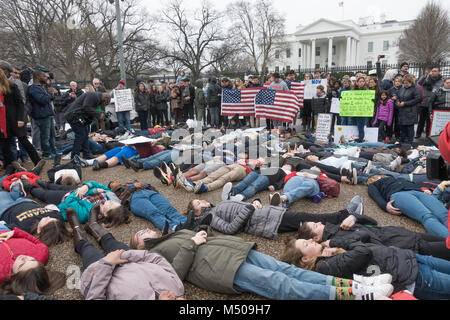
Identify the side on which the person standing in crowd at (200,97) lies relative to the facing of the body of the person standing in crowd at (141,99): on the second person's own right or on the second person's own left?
on the second person's own left

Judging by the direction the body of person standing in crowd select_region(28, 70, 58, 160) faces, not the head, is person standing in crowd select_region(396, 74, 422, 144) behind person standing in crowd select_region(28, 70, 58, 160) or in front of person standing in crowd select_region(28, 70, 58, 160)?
in front

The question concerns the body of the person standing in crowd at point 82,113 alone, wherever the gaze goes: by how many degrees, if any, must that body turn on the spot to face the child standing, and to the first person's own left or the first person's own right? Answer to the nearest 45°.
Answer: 0° — they already face them

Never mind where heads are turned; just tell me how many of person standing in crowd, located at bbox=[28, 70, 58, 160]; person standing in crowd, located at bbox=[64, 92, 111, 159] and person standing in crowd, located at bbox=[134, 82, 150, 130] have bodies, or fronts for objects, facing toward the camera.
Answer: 1

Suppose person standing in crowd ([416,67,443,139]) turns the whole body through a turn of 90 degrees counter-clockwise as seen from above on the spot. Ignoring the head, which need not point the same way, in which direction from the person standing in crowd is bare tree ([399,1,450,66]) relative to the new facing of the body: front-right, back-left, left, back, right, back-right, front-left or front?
back-left

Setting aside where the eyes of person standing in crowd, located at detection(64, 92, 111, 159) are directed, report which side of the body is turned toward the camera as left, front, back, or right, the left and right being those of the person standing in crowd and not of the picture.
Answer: right

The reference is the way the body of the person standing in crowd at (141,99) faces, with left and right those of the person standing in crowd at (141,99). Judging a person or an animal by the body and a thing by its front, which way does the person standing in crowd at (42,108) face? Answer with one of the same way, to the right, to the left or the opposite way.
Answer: to the left

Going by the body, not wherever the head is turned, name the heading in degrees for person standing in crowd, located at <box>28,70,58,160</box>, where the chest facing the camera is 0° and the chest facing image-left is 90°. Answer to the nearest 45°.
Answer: approximately 270°

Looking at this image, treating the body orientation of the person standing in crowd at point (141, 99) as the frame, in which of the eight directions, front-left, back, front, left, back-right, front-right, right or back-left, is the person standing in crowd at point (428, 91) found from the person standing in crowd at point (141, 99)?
front-left

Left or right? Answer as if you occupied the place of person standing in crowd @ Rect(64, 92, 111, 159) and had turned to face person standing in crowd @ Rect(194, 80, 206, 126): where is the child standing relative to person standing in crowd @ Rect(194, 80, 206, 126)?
right

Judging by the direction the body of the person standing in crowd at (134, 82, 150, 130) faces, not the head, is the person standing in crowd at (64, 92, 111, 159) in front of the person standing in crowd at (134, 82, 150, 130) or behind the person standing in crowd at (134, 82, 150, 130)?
in front
